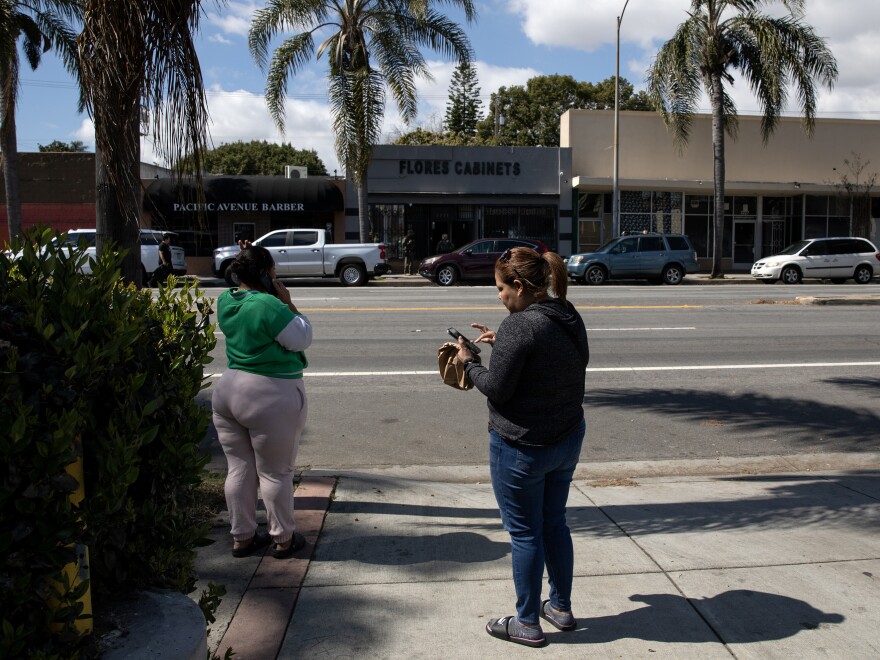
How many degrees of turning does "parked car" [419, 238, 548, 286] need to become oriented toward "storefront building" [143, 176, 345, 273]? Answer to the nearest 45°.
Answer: approximately 45° to its right

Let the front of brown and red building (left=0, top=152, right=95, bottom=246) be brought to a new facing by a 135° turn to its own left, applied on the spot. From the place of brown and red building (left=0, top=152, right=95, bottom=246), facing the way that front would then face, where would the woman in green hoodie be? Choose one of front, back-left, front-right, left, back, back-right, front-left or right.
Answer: back-right

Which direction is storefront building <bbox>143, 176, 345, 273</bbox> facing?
toward the camera

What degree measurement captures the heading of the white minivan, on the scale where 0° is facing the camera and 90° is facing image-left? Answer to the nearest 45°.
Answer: approximately 90°

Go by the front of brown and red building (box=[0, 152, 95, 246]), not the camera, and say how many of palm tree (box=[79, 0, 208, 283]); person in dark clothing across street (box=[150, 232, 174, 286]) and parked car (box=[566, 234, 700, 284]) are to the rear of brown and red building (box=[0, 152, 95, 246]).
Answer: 0

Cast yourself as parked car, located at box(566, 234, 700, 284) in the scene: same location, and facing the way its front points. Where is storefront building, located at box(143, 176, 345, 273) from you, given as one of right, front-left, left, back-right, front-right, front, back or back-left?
front

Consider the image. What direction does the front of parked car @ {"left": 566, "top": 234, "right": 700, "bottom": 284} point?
to the viewer's left

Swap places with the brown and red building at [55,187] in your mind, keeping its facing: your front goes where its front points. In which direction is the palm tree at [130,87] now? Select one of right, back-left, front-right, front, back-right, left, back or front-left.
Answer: front

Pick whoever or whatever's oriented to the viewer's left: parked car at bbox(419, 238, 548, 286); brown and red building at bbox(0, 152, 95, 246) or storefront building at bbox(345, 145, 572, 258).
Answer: the parked car

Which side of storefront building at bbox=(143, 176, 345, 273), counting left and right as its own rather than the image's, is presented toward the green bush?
front

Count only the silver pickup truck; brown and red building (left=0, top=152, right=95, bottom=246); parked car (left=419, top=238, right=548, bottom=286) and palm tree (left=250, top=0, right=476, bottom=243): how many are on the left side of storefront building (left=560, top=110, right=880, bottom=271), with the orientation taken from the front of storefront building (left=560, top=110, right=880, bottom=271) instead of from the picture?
0

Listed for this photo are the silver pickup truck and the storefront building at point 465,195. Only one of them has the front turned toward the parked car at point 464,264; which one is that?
the storefront building

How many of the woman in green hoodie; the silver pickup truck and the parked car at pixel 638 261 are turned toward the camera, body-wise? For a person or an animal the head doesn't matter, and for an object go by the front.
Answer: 0

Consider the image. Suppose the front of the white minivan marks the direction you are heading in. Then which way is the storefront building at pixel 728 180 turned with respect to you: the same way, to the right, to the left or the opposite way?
to the left

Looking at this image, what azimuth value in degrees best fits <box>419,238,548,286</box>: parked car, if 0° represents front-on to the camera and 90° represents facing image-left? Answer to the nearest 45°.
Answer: approximately 90°

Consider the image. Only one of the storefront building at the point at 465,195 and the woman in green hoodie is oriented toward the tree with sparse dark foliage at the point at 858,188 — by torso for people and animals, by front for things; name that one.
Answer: the woman in green hoodie

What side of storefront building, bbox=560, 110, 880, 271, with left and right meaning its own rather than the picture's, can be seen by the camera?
front
